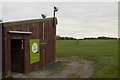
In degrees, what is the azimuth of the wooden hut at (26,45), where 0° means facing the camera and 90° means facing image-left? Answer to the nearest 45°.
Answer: approximately 315°
